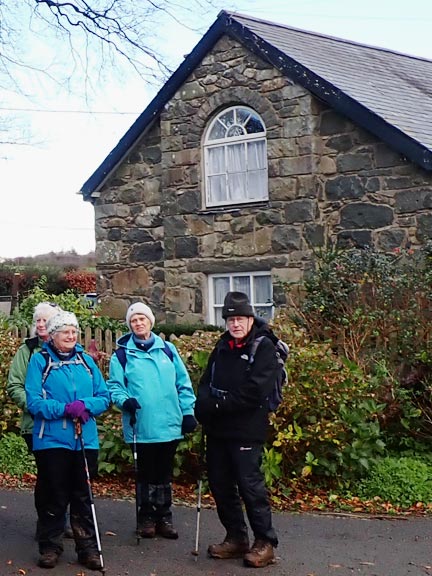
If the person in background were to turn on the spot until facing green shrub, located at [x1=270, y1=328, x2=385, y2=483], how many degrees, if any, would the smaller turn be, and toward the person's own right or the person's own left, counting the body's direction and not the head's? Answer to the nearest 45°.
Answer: approximately 45° to the person's own left

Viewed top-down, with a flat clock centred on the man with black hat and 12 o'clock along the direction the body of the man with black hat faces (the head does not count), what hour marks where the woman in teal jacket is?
The woman in teal jacket is roughly at 3 o'clock from the man with black hat.

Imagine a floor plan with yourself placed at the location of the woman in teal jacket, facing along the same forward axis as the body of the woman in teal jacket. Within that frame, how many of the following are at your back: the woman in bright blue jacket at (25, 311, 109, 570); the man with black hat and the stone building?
1

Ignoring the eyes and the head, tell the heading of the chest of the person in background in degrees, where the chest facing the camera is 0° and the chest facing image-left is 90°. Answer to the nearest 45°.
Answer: approximately 315°

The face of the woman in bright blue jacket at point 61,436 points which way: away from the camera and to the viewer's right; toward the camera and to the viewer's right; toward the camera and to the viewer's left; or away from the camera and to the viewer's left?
toward the camera and to the viewer's right

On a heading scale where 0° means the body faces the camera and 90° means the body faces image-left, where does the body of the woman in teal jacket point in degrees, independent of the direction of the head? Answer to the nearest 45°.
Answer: approximately 0°

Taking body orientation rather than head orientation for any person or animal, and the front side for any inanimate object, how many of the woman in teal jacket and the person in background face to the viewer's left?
0

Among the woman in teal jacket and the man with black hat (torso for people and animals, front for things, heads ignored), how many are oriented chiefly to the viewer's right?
0

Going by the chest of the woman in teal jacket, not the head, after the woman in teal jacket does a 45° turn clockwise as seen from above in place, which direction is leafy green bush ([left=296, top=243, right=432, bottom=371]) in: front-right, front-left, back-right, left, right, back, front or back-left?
back

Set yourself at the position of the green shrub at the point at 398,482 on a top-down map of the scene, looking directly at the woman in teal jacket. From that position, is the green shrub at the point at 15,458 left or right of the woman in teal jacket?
right

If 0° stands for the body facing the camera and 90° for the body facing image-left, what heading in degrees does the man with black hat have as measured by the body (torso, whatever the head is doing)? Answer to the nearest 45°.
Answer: approximately 45°

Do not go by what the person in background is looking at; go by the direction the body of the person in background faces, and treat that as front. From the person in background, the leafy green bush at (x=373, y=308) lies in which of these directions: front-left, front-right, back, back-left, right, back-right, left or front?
left
